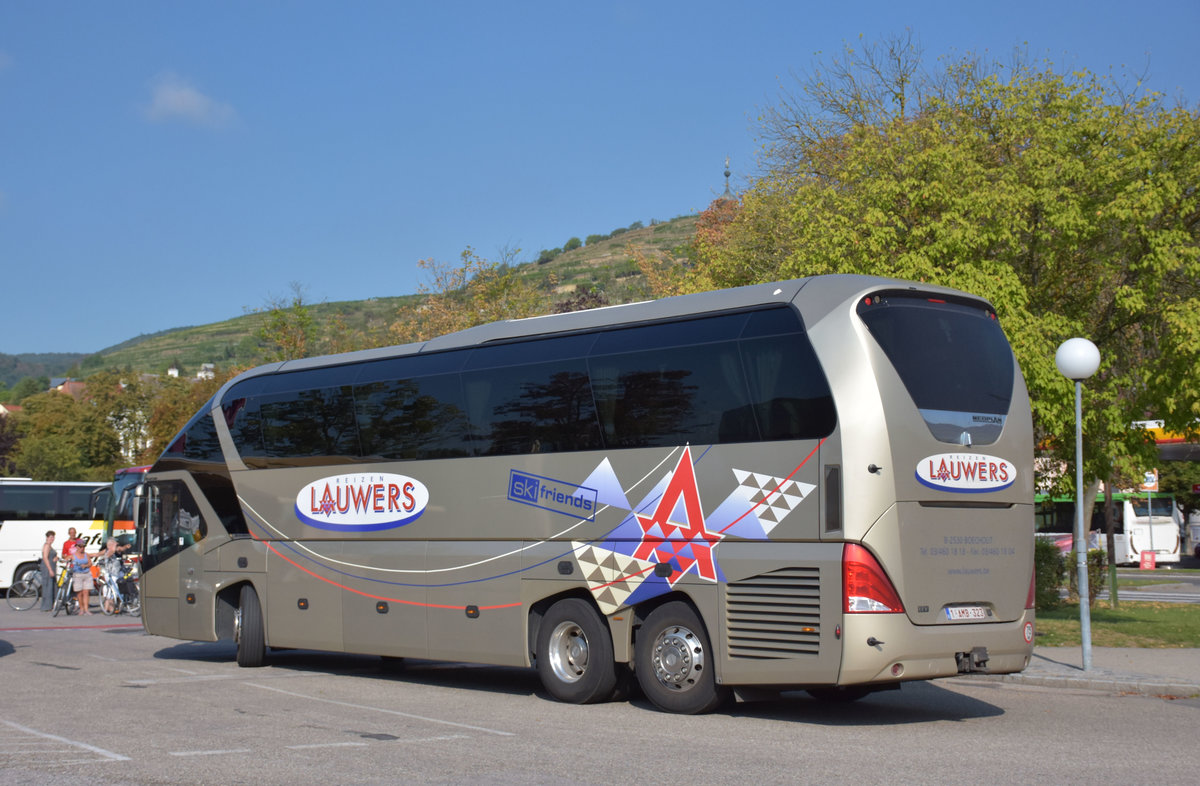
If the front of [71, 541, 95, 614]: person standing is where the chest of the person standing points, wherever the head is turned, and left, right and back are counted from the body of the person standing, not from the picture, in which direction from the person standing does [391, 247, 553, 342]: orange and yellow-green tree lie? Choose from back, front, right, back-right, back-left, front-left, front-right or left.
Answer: back-left

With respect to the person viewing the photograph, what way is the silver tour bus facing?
facing away from the viewer and to the left of the viewer

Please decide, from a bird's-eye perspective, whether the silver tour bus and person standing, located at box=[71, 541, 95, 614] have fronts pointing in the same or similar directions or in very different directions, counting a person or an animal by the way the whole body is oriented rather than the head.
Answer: very different directions

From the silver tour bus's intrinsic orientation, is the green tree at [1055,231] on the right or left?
on its right

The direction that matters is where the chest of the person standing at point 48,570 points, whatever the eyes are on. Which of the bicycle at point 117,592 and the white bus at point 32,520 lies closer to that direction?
the bicycle
